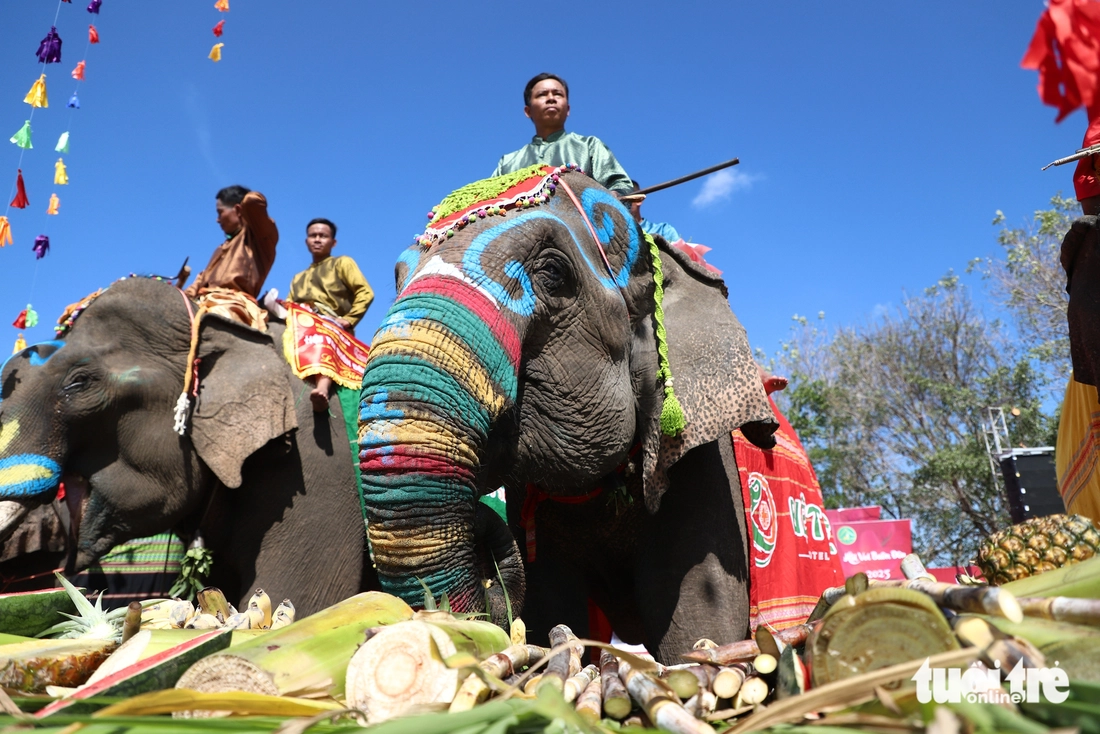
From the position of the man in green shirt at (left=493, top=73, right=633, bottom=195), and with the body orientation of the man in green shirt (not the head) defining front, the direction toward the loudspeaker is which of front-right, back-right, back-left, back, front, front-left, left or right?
back-left

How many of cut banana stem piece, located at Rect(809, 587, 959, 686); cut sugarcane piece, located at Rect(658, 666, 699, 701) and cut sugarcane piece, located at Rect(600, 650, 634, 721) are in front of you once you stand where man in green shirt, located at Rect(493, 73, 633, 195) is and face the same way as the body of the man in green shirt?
3

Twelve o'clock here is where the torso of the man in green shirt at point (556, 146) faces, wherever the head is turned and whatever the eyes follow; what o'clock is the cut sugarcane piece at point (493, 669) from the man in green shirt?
The cut sugarcane piece is roughly at 12 o'clock from the man in green shirt.

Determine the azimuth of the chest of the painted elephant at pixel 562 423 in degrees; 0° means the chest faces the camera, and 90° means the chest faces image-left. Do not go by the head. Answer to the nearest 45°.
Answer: approximately 45°

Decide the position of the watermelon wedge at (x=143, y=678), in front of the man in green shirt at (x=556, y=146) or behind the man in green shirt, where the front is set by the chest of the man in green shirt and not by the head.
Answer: in front

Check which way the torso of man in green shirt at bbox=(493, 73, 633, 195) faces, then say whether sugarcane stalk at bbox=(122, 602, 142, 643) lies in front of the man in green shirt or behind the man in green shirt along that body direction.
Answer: in front

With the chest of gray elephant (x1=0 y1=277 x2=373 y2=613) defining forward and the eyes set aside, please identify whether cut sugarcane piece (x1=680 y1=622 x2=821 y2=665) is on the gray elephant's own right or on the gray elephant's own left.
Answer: on the gray elephant's own left

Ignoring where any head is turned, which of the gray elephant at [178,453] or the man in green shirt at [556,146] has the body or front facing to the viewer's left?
the gray elephant

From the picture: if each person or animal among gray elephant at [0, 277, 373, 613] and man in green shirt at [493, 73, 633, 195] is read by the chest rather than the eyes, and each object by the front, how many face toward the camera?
1

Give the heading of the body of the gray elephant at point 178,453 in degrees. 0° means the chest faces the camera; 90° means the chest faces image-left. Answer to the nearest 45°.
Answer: approximately 90°

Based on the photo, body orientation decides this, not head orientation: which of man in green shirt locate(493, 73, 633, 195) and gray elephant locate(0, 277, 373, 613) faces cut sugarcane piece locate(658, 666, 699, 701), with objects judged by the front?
the man in green shirt

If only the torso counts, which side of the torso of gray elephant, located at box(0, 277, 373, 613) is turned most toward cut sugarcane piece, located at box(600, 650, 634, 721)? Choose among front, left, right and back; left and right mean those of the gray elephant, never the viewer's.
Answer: left

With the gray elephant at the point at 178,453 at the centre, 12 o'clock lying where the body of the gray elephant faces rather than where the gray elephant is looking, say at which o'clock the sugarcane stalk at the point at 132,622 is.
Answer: The sugarcane stalk is roughly at 9 o'clock from the gray elephant.
